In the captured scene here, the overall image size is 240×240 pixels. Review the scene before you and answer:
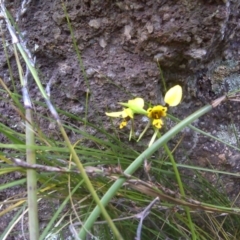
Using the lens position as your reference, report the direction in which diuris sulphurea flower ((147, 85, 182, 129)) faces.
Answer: facing the viewer
